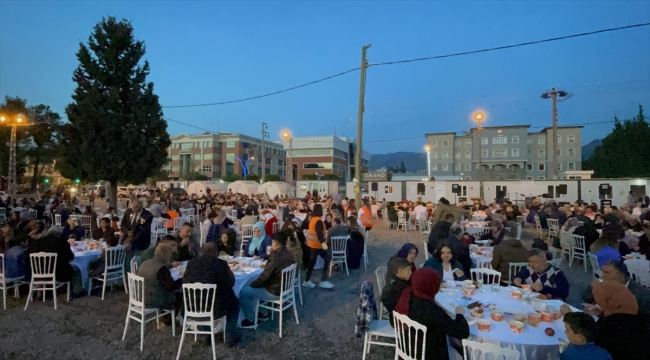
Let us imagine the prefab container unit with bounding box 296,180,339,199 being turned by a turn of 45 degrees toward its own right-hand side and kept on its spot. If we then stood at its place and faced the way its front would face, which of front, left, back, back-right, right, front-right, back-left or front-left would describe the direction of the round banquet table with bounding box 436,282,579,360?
front-left

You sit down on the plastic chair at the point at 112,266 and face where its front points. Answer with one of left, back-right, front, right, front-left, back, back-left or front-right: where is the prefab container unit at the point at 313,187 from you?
right

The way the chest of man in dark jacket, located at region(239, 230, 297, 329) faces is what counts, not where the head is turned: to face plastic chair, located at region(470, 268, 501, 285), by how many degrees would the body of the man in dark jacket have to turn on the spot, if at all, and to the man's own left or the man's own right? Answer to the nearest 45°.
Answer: approximately 180°

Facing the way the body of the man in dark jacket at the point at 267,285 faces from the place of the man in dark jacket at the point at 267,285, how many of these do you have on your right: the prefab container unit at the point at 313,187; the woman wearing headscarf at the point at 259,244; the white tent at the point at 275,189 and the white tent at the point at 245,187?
4

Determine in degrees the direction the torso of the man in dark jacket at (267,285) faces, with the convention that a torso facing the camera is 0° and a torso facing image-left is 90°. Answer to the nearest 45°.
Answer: approximately 90°

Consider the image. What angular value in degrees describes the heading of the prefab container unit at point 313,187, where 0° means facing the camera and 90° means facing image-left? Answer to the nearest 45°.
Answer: approximately 0°

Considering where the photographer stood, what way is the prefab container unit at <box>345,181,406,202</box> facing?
facing the viewer

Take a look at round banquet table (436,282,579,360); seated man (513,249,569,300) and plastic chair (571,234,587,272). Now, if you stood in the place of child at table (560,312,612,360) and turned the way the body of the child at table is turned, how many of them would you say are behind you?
0

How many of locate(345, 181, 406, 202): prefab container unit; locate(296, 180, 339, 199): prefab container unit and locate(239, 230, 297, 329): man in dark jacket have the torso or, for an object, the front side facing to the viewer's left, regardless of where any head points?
1

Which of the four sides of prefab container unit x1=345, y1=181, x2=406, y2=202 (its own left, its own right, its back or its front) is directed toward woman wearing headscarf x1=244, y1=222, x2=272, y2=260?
front

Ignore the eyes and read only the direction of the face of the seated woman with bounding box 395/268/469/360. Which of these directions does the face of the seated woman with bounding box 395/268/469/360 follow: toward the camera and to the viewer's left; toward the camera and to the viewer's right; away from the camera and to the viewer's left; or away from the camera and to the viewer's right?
away from the camera and to the viewer's right

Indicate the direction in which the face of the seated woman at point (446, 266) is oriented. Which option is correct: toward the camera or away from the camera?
toward the camera

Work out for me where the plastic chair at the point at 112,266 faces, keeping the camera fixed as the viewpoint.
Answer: facing away from the viewer and to the left of the viewer

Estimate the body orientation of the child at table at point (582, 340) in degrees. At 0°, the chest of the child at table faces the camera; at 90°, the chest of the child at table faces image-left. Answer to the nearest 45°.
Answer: approximately 135°

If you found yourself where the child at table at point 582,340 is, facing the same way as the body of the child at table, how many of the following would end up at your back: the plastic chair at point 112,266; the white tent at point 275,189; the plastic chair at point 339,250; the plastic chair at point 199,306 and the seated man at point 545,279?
0
